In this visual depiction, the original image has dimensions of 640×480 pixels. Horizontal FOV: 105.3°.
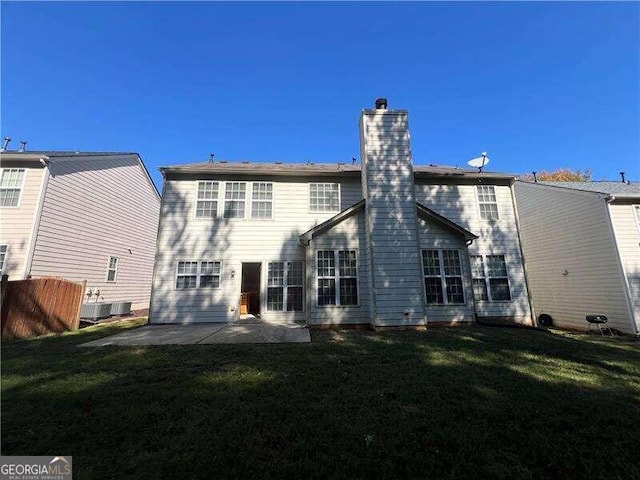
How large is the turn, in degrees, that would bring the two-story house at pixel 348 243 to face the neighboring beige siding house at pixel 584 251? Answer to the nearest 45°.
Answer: approximately 90° to its right

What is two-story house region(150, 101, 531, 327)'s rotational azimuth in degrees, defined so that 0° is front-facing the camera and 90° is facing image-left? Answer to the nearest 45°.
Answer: approximately 180°

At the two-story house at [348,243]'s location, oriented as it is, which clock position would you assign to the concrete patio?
The concrete patio is roughly at 8 o'clock from the two-story house.

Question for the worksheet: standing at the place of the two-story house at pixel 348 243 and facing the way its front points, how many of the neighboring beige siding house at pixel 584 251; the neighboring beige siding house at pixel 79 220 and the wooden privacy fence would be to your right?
1

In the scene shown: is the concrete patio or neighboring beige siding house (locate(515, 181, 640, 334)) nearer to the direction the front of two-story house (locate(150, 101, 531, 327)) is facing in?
the neighboring beige siding house

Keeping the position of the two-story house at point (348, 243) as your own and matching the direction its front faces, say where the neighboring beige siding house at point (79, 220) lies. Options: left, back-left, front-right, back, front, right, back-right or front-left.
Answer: left

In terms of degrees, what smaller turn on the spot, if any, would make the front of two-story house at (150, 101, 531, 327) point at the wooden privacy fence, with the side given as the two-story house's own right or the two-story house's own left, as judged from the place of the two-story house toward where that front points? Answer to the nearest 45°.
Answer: approximately 90° to the two-story house's own left

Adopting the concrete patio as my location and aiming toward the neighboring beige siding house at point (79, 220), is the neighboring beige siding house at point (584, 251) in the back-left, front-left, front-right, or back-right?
back-right
